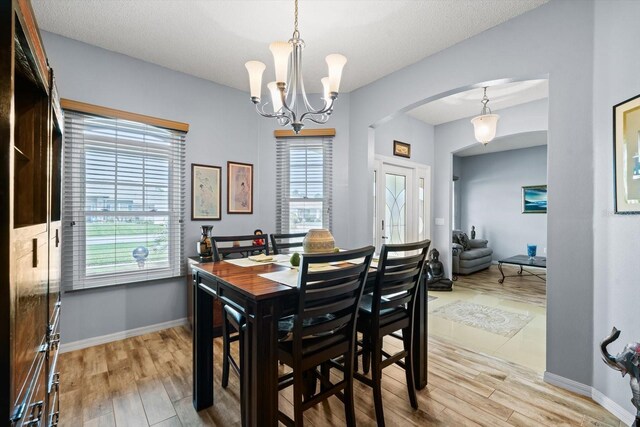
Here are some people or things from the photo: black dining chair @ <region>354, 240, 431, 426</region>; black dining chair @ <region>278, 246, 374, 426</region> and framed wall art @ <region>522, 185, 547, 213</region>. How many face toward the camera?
1

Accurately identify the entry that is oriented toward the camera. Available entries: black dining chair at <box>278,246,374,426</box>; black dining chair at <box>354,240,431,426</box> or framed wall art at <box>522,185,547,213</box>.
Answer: the framed wall art

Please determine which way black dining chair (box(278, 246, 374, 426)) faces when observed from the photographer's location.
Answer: facing away from the viewer and to the left of the viewer

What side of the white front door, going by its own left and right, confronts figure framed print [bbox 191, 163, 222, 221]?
right

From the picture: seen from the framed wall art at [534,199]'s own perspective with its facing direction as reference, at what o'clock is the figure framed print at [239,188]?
The figure framed print is roughly at 1 o'clock from the framed wall art.

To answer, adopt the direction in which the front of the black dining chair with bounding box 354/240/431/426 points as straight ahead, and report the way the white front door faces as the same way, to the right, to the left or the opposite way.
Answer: the opposite way

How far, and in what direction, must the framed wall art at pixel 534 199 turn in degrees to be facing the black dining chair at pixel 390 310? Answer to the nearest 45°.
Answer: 0° — it already faces it

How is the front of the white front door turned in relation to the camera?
facing the viewer and to the right of the viewer

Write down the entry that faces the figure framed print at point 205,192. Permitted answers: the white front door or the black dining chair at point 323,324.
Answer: the black dining chair

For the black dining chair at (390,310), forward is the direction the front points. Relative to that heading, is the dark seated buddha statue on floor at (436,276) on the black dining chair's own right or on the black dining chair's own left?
on the black dining chair's own right

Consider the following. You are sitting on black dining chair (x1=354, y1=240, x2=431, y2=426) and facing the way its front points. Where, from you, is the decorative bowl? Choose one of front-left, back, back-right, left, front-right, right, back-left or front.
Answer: front-left

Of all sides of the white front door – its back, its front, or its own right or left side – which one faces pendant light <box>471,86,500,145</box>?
front

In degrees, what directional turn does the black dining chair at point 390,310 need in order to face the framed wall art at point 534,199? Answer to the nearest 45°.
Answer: approximately 90° to its right

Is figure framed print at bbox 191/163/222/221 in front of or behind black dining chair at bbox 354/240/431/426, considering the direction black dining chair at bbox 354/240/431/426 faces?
in front
